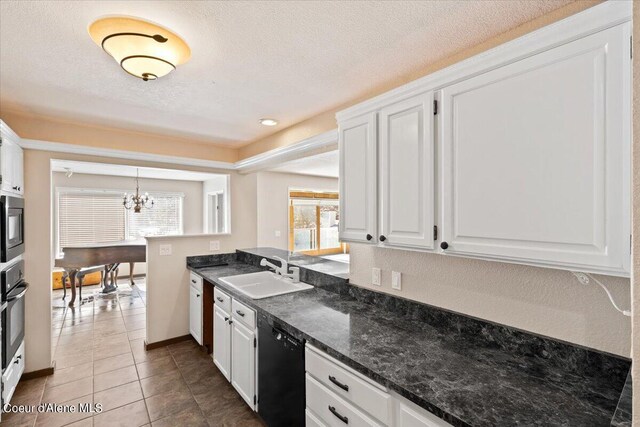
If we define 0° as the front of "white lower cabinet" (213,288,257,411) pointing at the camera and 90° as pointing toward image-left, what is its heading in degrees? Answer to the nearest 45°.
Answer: approximately 45°

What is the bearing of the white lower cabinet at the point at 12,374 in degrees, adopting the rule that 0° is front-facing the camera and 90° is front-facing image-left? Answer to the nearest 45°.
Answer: approximately 270°

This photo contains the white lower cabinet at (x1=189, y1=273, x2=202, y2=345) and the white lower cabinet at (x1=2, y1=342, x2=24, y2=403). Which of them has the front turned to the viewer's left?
the white lower cabinet at (x1=189, y1=273, x2=202, y2=345)

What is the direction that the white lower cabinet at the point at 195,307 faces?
to the viewer's left

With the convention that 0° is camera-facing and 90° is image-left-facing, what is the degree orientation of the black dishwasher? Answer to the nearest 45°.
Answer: approximately 45°

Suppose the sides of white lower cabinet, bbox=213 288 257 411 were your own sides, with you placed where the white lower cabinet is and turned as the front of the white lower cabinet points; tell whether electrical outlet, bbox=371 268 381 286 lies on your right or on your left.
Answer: on your left

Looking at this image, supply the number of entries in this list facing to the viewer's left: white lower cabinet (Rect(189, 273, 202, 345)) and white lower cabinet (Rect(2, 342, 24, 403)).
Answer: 1

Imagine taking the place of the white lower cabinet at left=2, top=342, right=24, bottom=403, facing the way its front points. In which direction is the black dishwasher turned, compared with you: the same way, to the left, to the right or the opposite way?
the opposite way
